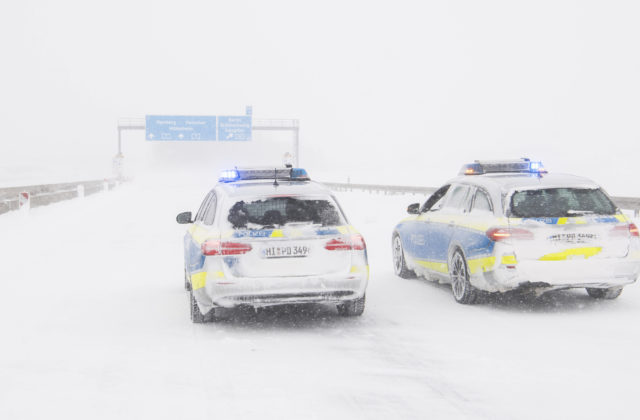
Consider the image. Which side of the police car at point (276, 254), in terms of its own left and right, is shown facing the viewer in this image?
back

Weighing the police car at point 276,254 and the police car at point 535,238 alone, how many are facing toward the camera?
0

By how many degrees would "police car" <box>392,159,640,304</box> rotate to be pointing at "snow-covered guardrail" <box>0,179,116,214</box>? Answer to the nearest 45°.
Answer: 0° — it already faces it

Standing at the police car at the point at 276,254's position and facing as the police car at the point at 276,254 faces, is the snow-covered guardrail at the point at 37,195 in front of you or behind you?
in front

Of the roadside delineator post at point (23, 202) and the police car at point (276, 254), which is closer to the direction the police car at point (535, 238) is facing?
the roadside delineator post

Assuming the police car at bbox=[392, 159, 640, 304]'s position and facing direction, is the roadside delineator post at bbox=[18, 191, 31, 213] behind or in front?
in front

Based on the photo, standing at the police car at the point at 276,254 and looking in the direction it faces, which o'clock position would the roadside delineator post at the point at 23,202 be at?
The roadside delineator post is roughly at 11 o'clock from the police car.

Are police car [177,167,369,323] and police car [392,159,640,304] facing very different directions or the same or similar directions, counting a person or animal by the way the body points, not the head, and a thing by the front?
same or similar directions

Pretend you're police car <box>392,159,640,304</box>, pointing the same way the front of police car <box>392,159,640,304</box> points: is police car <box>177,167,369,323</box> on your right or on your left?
on your left

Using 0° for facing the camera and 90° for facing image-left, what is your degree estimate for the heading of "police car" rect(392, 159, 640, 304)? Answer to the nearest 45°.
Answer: approximately 135°

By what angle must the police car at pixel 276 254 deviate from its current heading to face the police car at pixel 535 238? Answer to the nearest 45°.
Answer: approximately 90° to its right
